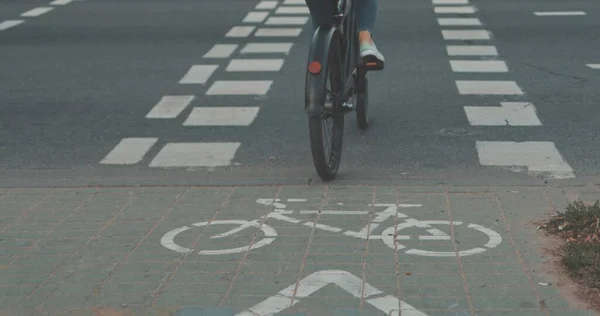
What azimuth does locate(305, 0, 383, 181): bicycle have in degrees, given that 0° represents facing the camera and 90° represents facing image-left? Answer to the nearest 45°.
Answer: approximately 180°
